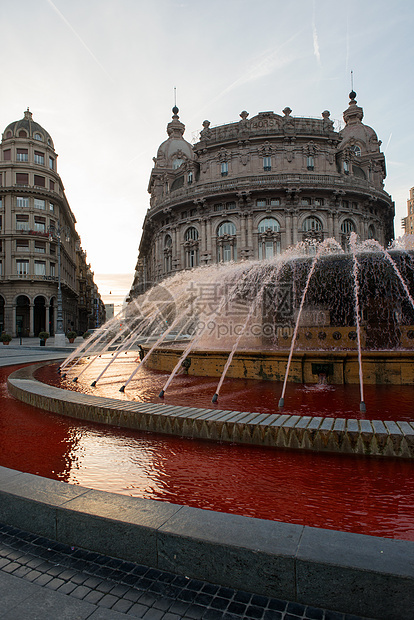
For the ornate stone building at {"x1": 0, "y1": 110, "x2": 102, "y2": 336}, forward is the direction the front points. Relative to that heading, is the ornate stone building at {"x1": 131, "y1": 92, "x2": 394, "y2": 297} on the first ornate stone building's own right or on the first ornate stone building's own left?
on the first ornate stone building's own left

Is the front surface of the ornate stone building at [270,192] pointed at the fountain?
yes

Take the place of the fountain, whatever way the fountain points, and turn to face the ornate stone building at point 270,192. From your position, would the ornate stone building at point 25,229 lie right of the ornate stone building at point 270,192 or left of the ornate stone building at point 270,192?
left

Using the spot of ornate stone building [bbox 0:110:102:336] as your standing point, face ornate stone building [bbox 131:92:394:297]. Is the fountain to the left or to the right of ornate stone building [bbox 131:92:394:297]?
right

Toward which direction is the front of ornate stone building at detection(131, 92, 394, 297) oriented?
toward the camera

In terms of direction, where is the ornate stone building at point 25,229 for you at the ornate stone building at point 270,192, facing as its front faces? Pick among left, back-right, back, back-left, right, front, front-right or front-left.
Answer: right

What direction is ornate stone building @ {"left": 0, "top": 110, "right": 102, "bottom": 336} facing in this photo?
toward the camera

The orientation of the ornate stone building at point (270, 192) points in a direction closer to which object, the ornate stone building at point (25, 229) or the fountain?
the fountain
